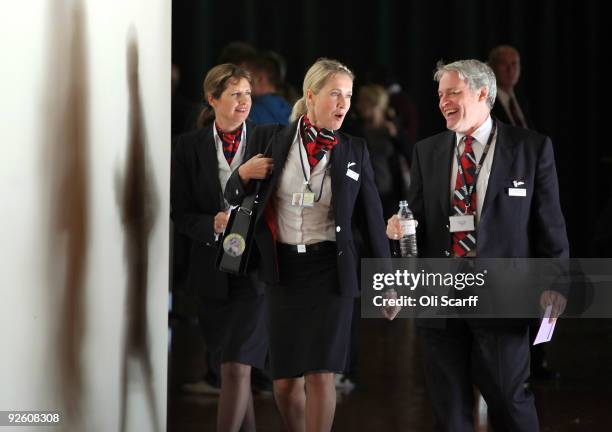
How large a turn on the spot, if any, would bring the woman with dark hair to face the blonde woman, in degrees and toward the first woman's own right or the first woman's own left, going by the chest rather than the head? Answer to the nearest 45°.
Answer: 0° — they already face them

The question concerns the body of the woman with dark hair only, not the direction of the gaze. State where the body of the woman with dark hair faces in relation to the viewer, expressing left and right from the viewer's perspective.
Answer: facing the viewer and to the right of the viewer

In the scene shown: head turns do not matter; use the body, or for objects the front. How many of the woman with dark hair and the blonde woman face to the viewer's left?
0

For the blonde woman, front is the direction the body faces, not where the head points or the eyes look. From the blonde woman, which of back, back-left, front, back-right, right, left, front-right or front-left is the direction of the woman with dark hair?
back-right

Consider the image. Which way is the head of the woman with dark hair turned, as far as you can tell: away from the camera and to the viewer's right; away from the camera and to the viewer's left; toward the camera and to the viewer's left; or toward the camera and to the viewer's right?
toward the camera and to the viewer's right
